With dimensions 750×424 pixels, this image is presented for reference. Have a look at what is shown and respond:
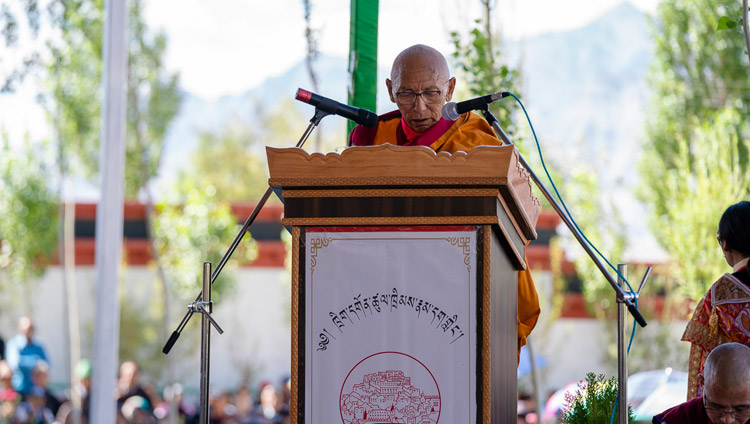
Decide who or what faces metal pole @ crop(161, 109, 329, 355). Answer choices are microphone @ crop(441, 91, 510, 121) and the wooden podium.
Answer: the microphone

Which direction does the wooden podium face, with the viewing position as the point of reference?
facing the viewer

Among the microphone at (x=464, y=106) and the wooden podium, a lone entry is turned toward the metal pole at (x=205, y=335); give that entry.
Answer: the microphone

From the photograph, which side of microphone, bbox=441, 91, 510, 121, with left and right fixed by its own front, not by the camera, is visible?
left

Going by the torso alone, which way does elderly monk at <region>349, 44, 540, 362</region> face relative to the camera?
toward the camera

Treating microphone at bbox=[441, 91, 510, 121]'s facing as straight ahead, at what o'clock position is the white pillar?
The white pillar is roughly at 2 o'clock from the microphone.

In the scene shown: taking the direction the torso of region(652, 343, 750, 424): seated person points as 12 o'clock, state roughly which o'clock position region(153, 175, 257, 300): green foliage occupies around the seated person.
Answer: The green foliage is roughly at 5 o'clock from the seated person.

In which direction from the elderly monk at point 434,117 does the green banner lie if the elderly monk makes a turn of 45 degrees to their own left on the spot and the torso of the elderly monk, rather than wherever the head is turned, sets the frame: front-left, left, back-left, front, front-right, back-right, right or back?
back-left

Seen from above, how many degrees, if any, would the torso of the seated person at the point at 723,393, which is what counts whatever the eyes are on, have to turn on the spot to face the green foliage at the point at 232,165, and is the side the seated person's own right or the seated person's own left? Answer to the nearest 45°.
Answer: approximately 135° to the seated person's own right
